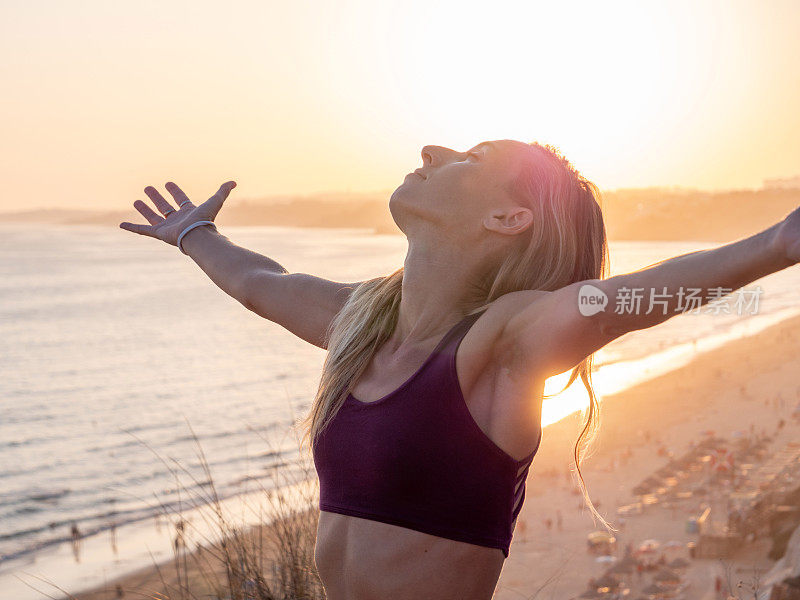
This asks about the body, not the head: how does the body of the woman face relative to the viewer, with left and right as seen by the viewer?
facing the viewer and to the left of the viewer

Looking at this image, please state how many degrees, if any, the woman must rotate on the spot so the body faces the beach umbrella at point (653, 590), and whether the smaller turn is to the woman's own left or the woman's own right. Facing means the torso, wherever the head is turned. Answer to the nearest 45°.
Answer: approximately 135° to the woman's own right

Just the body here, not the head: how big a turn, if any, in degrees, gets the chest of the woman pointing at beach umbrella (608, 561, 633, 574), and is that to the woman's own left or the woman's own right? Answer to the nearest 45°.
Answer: approximately 135° to the woman's own right

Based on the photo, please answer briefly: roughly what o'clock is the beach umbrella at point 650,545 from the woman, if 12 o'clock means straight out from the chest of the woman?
The beach umbrella is roughly at 5 o'clock from the woman.

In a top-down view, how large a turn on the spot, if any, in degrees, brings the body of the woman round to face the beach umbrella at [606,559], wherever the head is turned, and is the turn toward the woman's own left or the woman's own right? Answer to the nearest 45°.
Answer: approximately 135° to the woman's own right

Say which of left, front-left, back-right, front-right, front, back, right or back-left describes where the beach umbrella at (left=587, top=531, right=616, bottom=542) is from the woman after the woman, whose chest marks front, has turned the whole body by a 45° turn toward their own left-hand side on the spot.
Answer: back

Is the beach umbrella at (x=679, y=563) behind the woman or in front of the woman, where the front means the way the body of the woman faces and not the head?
behind

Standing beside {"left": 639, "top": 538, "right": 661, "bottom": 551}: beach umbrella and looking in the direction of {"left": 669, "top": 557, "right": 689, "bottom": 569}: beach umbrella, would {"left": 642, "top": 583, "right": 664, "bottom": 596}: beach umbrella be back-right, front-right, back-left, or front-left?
front-right

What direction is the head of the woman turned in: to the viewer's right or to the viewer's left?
to the viewer's left

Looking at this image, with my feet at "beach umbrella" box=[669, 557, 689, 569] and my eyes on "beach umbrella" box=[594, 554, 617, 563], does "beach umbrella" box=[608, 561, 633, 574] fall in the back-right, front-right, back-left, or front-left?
front-left

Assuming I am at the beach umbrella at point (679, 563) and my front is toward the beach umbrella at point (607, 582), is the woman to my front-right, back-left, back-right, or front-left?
front-left
